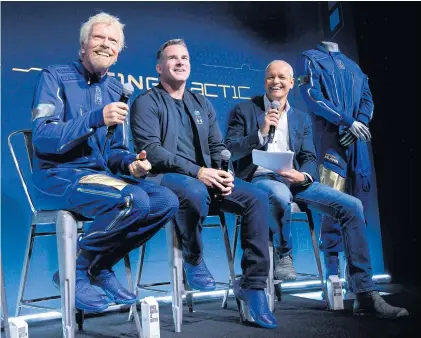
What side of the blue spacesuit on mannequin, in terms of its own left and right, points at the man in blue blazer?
right

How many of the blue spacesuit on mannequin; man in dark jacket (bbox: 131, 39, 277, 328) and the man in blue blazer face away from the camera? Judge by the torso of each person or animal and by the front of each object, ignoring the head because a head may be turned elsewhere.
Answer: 0

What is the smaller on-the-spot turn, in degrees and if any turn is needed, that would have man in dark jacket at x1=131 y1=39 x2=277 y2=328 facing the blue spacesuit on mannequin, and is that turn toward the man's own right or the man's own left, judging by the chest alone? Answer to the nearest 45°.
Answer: approximately 90° to the man's own left

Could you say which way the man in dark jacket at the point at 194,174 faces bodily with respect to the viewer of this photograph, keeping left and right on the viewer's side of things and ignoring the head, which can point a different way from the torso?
facing the viewer and to the right of the viewer

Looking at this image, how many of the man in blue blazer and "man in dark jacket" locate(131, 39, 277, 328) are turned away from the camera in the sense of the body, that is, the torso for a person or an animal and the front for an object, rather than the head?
0
